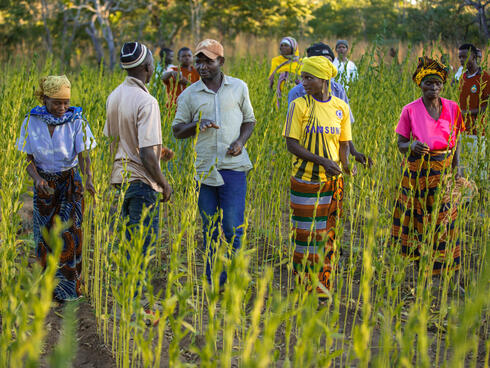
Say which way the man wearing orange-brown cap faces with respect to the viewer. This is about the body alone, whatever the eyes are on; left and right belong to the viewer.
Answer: facing the viewer

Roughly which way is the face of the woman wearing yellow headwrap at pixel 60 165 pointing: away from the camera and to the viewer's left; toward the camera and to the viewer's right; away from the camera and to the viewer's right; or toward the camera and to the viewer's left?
toward the camera and to the viewer's right

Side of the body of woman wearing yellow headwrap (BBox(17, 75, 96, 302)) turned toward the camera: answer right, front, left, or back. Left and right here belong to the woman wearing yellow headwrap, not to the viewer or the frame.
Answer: front

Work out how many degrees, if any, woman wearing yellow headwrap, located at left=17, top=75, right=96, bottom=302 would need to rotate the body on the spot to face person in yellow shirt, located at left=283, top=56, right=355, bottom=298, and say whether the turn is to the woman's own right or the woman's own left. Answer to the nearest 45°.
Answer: approximately 90° to the woman's own left

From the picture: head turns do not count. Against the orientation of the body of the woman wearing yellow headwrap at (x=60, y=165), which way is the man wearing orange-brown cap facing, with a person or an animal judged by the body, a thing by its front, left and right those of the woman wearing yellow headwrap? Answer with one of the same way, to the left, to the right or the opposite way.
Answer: the same way

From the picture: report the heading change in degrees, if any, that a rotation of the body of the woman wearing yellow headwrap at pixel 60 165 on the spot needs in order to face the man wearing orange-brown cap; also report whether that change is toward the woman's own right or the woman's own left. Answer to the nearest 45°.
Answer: approximately 90° to the woman's own left

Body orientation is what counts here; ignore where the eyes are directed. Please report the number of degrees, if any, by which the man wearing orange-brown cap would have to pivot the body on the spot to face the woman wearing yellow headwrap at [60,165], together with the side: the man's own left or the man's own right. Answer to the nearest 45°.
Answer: approximately 90° to the man's own right

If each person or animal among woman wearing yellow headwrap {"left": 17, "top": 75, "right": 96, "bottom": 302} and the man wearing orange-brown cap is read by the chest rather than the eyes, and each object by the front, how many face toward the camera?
2
